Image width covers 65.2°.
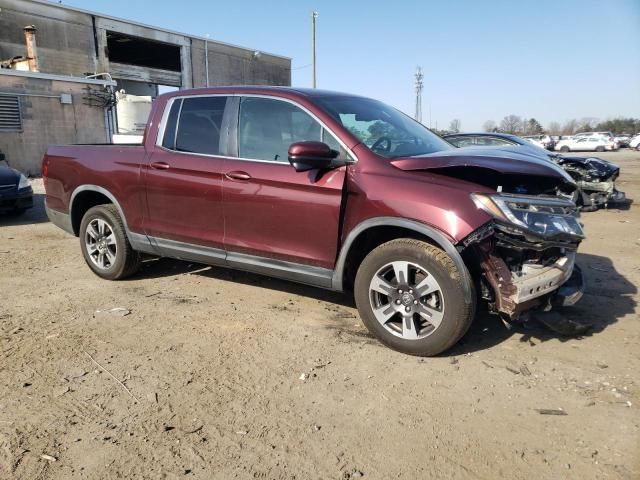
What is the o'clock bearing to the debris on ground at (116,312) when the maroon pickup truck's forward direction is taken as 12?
The debris on ground is roughly at 5 o'clock from the maroon pickup truck.

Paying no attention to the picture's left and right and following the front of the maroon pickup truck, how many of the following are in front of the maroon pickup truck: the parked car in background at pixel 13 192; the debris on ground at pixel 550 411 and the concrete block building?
1

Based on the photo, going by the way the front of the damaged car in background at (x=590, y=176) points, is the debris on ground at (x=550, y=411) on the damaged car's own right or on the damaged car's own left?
on the damaged car's own right

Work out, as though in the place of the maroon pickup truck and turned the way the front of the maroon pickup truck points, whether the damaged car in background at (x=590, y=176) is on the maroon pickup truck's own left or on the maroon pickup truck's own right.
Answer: on the maroon pickup truck's own left

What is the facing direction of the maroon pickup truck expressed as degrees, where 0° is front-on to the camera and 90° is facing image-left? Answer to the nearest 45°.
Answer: approximately 315°

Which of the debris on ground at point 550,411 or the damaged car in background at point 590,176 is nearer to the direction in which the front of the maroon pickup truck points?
the debris on ground

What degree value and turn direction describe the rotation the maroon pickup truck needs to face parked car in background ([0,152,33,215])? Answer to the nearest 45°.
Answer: approximately 180°

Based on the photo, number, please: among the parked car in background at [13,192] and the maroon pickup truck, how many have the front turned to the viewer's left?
0

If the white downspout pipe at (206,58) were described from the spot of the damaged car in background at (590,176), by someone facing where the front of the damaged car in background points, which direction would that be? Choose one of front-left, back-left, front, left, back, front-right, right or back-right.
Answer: back

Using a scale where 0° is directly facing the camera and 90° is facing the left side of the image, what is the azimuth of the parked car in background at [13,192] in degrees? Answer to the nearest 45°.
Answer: approximately 315°

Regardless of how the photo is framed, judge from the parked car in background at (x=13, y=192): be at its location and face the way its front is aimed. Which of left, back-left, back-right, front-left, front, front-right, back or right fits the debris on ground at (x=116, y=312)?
front-right

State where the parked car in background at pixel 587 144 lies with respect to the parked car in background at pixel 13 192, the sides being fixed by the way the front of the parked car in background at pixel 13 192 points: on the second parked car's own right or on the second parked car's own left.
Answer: on the second parked car's own left

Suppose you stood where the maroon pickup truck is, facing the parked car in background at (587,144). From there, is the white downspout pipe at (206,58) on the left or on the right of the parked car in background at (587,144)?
left

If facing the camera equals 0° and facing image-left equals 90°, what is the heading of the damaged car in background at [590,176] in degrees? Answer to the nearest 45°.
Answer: approximately 315°

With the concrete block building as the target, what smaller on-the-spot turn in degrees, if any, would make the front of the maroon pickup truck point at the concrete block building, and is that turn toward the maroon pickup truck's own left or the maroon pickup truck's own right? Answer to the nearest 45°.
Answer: approximately 180°
